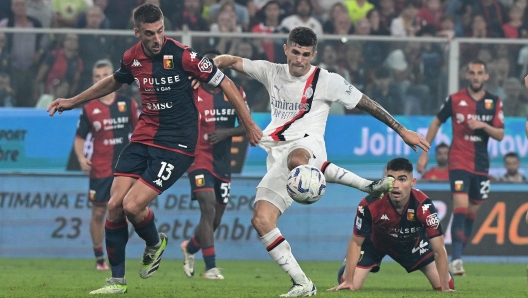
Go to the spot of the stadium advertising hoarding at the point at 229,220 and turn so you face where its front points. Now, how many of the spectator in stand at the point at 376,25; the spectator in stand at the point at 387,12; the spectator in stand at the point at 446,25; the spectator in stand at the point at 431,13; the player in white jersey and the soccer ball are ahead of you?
2

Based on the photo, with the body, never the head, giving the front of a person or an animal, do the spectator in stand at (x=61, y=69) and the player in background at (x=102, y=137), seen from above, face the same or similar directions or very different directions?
same or similar directions

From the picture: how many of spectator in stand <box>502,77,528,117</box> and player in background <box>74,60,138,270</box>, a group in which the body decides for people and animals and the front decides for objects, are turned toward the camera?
2

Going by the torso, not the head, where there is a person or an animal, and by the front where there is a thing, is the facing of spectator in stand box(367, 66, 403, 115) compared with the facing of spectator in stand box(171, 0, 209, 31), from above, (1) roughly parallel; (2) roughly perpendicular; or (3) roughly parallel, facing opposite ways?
roughly parallel

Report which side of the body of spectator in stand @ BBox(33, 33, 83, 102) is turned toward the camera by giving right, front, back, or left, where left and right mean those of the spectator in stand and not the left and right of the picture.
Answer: front

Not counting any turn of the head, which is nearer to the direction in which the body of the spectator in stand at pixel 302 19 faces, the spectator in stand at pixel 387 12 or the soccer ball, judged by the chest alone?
the soccer ball

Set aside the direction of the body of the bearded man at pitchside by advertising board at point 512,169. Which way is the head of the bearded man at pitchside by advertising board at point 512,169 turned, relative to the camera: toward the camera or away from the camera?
toward the camera

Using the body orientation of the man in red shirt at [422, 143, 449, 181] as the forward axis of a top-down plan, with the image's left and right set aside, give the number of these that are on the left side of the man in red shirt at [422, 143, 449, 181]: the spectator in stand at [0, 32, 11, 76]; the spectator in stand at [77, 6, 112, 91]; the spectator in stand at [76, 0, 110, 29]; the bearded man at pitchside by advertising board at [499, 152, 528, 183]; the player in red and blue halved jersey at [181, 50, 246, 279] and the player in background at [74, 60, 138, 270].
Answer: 1

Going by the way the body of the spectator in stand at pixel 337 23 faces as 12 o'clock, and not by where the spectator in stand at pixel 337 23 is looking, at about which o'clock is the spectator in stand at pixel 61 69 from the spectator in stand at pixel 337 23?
the spectator in stand at pixel 61 69 is roughly at 2 o'clock from the spectator in stand at pixel 337 23.

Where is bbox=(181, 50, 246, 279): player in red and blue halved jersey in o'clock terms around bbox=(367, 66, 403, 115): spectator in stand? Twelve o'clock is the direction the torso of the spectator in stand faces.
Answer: The player in red and blue halved jersey is roughly at 1 o'clock from the spectator in stand.

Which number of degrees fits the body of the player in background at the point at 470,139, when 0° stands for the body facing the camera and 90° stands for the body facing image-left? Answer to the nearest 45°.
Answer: approximately 0°

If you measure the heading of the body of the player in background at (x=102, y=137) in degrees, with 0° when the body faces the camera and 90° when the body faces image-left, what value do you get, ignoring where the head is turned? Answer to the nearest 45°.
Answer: approximately 0°

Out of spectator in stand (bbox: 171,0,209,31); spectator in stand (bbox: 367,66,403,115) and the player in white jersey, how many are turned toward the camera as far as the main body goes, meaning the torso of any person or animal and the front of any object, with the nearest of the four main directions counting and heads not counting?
3

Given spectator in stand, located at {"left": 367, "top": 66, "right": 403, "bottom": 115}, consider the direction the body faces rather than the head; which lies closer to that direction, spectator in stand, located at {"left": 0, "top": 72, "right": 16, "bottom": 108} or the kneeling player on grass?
the kneeling player on grass

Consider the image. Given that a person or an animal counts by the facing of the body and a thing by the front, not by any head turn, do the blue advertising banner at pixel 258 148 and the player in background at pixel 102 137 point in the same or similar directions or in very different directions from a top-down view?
same or similar directions

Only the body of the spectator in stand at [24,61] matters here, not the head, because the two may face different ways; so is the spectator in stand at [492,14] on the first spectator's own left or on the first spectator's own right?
on the first spectator's own left

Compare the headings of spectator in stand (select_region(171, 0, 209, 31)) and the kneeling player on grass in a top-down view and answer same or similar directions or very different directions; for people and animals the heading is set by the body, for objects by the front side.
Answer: same or similar directions

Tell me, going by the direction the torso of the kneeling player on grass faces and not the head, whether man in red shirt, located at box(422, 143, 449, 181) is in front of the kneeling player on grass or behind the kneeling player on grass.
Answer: behind
